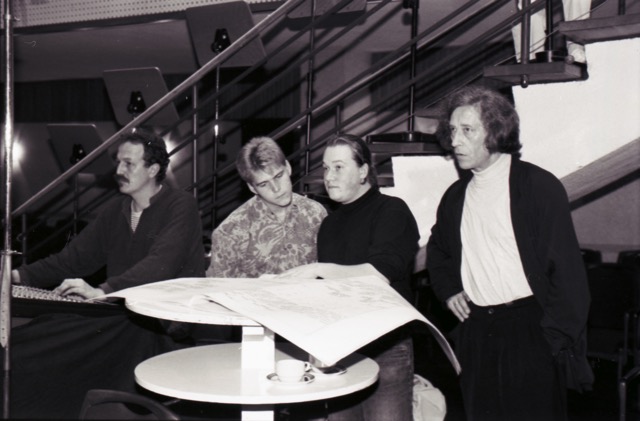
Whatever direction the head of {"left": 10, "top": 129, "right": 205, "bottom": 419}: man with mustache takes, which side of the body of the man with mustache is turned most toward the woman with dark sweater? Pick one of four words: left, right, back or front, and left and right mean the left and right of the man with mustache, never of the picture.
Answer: back

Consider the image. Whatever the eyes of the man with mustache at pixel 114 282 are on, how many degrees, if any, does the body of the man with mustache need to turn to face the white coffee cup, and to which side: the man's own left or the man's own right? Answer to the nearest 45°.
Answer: approximately 135° to the man's own left

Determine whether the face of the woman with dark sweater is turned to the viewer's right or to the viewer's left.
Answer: to the viewer's left

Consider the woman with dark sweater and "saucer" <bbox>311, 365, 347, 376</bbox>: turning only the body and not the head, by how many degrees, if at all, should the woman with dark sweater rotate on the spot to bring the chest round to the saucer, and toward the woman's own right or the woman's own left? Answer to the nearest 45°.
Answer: approximately 45° to the woman's own left

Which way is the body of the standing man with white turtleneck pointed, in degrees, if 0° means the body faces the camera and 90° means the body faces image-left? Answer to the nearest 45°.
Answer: approximately 45°
